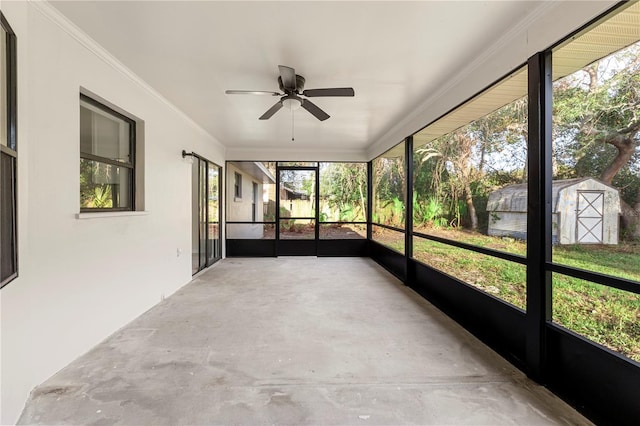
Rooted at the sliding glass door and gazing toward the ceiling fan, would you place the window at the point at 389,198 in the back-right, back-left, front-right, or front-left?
front-left

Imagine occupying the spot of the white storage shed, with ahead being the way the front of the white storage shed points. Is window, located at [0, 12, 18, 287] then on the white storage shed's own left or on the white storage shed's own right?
on the white storage shed's own right

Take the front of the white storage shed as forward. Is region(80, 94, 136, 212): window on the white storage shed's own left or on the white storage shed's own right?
on the white storage shed's own right

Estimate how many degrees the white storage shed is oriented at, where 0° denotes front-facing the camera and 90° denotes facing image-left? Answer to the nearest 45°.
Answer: approximately 315°

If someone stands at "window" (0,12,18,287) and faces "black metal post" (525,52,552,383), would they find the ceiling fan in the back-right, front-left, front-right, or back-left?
front-left

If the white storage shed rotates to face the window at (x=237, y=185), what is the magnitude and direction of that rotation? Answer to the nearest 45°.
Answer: approximately 135° to its right
